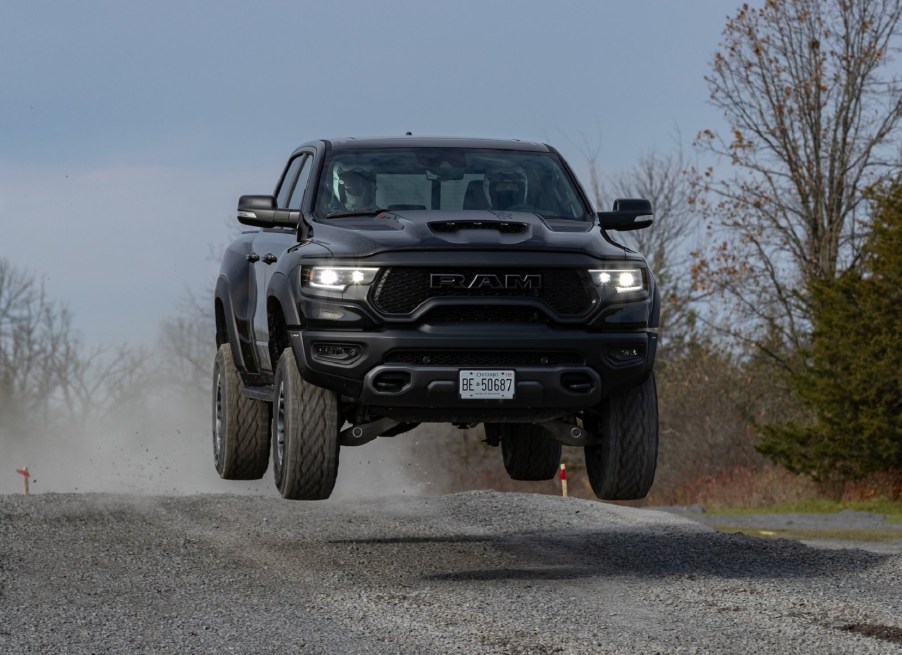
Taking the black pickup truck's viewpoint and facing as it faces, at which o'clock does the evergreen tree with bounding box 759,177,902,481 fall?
The evergreen tree is roughly at 7 o'clock from the black pickup truck.

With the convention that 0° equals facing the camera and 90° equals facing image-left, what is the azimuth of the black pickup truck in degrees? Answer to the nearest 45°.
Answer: approximately 0°
